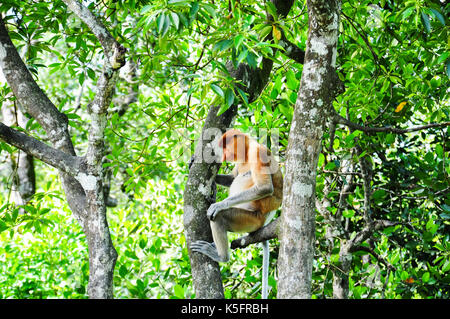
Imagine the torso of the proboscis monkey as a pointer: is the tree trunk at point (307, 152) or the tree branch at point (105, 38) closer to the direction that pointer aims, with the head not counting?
the tree branch

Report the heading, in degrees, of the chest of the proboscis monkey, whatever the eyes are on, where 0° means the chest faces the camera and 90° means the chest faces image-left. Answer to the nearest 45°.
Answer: approximately 90°

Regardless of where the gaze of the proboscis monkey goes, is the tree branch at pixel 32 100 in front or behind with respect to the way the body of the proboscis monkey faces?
in front

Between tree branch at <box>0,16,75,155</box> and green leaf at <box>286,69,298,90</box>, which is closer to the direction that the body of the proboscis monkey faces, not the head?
the tree branch
